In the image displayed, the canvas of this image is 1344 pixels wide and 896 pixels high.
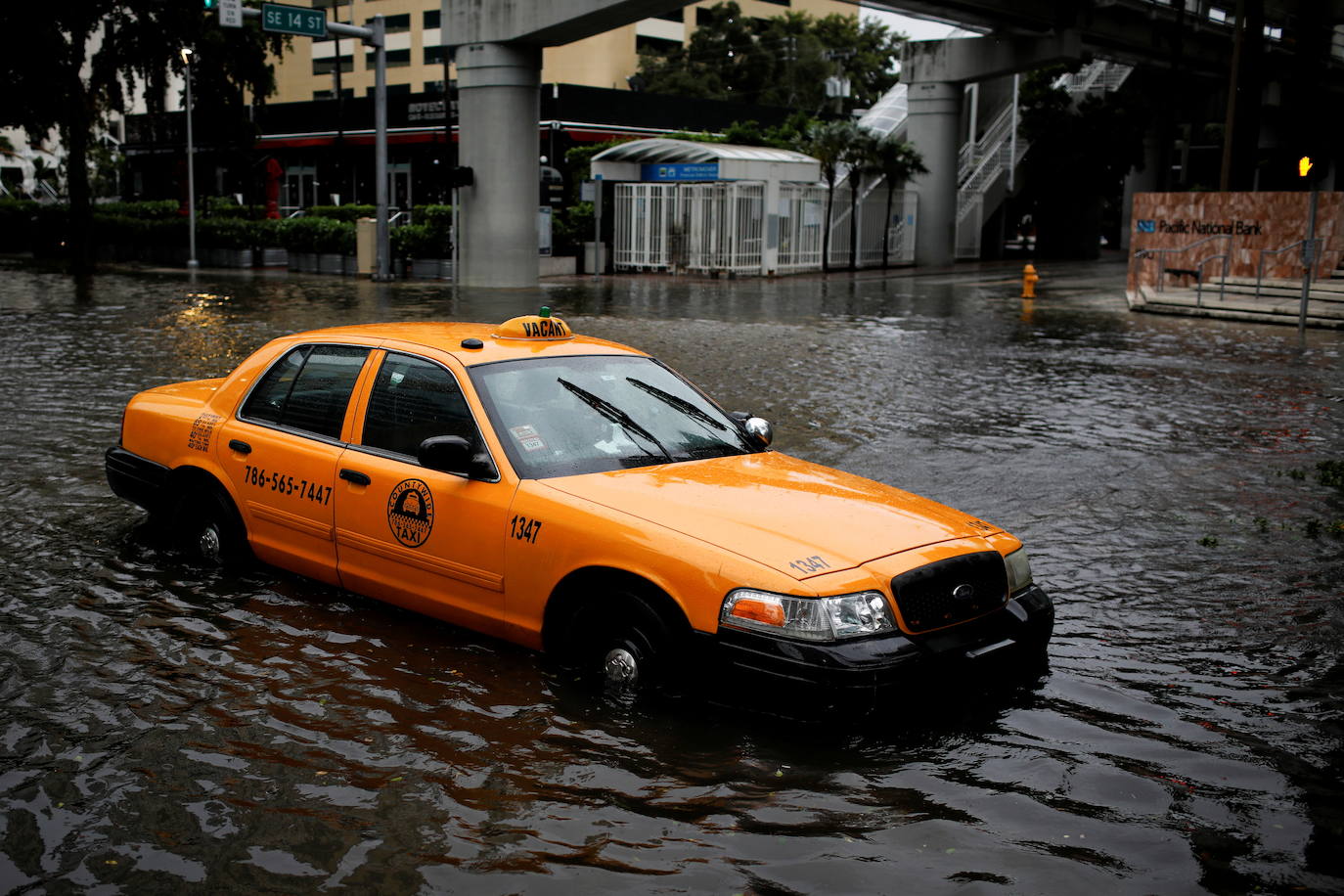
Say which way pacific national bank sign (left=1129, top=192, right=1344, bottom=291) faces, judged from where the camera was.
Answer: facing the viewer

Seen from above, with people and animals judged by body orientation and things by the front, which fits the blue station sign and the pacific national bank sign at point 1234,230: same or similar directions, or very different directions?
same or similar directions

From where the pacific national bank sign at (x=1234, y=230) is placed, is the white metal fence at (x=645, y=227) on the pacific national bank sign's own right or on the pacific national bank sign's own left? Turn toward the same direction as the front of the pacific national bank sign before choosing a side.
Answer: on the pacific national bank sign's own right

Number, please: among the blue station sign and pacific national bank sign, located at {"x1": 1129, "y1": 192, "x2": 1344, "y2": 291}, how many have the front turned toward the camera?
2

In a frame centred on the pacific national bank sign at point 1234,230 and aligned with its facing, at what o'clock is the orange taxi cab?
The orange taxi cab is roughly at 12 o'clock from the pacific national bank sign.

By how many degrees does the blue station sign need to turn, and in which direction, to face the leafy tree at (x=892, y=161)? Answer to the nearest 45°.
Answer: approximately 135° to its left

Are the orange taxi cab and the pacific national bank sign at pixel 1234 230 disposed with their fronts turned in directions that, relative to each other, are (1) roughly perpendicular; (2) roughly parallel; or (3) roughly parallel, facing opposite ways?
roughly perpendicular

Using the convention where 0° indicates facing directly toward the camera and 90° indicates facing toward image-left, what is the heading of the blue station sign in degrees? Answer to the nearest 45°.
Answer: approximately 0°

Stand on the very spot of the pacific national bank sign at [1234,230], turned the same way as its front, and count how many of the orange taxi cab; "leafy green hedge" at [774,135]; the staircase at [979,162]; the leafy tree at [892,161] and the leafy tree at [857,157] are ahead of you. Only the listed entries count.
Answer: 1

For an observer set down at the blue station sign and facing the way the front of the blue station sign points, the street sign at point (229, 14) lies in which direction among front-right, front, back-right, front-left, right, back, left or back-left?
front-right

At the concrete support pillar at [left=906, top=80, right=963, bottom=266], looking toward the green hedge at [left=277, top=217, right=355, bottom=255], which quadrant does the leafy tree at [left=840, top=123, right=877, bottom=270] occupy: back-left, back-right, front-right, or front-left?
front-left

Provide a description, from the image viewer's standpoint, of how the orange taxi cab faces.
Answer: facing the viewer and to the right of the viewer

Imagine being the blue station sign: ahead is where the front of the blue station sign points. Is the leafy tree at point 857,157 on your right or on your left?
on your left
